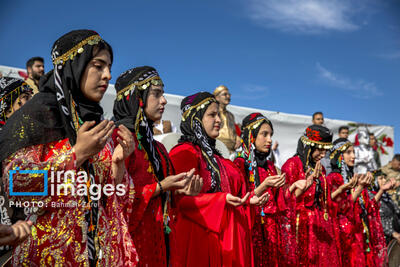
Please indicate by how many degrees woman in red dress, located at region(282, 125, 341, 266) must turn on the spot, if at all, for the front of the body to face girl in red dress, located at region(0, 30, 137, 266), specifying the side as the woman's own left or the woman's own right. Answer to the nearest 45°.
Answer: approximately 45° to the woman's own right

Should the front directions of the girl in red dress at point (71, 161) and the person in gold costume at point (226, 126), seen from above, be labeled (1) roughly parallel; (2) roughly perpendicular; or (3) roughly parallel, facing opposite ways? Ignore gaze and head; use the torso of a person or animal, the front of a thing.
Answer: roughly parallel

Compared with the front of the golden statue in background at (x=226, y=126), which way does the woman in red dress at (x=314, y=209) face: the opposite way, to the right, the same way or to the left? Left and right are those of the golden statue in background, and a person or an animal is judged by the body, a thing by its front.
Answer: the same way

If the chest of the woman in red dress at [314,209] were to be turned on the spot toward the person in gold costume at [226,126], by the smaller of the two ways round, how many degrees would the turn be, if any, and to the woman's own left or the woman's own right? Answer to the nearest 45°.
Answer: approximately 180°

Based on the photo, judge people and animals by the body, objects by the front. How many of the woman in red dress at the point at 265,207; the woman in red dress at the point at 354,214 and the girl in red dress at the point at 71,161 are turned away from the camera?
0

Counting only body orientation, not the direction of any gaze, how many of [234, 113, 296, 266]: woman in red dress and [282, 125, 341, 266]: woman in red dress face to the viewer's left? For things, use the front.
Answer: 0

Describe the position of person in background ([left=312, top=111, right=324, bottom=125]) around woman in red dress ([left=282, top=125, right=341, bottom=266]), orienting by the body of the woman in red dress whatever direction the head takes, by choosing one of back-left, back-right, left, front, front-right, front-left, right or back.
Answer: back-left

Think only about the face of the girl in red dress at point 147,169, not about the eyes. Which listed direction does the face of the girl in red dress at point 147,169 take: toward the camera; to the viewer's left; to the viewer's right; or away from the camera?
to the viewer's right

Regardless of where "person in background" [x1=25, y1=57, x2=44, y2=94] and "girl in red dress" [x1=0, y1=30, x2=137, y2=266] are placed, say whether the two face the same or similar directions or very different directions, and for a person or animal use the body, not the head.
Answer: same or similar directions

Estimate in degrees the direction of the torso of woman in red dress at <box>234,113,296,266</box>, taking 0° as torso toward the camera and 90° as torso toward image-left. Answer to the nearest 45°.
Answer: approximately 315°

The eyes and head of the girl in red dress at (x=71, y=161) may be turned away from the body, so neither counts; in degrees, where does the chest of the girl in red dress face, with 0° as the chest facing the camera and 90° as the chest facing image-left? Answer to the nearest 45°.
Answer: approximately 315°

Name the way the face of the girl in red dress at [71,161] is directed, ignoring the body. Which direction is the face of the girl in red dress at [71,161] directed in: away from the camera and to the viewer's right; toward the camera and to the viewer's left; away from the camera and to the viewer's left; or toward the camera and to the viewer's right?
toward the camera and to the viewer's right

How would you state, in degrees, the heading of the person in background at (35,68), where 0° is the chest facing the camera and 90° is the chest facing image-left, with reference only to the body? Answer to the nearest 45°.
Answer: approximately 315°

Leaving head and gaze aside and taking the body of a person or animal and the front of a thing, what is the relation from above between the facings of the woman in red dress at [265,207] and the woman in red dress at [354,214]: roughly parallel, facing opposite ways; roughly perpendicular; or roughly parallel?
roughly parallel

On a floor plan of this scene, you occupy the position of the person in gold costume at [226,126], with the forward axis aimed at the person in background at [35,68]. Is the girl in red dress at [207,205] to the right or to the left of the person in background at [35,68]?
left

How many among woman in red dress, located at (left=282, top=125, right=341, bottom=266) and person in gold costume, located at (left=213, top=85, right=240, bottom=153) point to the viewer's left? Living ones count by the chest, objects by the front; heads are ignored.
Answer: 0

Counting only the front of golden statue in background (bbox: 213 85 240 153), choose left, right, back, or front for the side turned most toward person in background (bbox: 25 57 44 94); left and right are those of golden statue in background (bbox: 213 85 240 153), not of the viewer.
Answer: right
